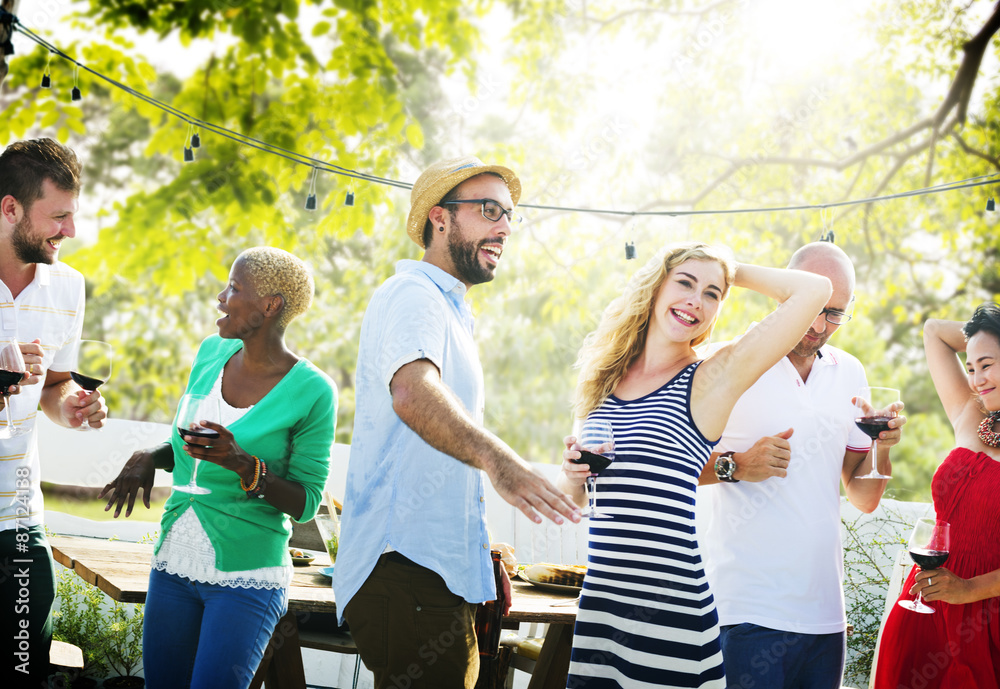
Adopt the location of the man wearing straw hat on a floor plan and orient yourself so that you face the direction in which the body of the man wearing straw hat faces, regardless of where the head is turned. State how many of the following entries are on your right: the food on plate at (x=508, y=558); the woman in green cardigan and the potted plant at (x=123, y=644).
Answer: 0

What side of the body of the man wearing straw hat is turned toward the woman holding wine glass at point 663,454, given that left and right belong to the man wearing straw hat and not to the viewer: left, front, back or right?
front

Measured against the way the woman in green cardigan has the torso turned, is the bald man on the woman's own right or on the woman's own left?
on the woman's own left

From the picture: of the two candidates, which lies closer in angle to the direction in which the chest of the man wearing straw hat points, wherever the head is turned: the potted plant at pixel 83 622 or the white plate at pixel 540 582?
the white plate

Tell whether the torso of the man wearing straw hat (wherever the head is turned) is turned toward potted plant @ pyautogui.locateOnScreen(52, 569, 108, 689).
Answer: no

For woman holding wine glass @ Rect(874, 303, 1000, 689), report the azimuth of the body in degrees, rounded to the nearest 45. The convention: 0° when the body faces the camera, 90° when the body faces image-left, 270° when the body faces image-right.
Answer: approximately 45°

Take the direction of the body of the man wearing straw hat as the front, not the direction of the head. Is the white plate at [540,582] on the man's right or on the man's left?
on the man's left

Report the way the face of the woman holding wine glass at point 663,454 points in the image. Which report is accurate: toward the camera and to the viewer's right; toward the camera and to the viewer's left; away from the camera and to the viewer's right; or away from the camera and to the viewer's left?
toward the camera and to the viewer's left

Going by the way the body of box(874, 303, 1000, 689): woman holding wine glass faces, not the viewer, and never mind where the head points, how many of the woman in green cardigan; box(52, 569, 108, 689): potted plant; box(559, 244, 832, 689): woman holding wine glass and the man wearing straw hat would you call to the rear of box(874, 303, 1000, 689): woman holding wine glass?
0

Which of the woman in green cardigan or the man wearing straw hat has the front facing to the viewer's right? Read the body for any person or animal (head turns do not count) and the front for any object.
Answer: the man wearing straw hat

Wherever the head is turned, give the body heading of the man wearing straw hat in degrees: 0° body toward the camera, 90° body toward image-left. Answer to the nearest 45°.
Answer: approximately 270°

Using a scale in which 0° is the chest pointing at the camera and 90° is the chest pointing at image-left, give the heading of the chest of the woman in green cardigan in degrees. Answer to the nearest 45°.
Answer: approximately 45°

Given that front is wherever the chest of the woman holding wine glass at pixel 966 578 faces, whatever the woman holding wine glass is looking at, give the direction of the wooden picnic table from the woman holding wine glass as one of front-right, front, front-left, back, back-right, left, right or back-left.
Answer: front-right
